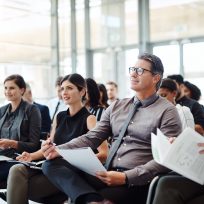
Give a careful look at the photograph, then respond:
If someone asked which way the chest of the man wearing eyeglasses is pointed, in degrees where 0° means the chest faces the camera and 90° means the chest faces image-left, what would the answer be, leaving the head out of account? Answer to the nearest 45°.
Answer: approximately 45°

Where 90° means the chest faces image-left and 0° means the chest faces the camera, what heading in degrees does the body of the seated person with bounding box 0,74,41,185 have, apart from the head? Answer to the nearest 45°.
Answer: approximately 45°

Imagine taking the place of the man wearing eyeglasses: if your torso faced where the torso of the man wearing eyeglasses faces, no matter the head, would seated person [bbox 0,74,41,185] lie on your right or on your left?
on your right

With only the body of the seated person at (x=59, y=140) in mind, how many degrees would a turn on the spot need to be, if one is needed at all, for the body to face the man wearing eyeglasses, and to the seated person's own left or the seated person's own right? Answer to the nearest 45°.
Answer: approximately 90° to the seated person's own left
